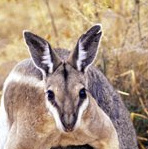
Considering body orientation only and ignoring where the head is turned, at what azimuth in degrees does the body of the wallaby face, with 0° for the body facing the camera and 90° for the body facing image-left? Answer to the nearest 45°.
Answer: approximately 0°
